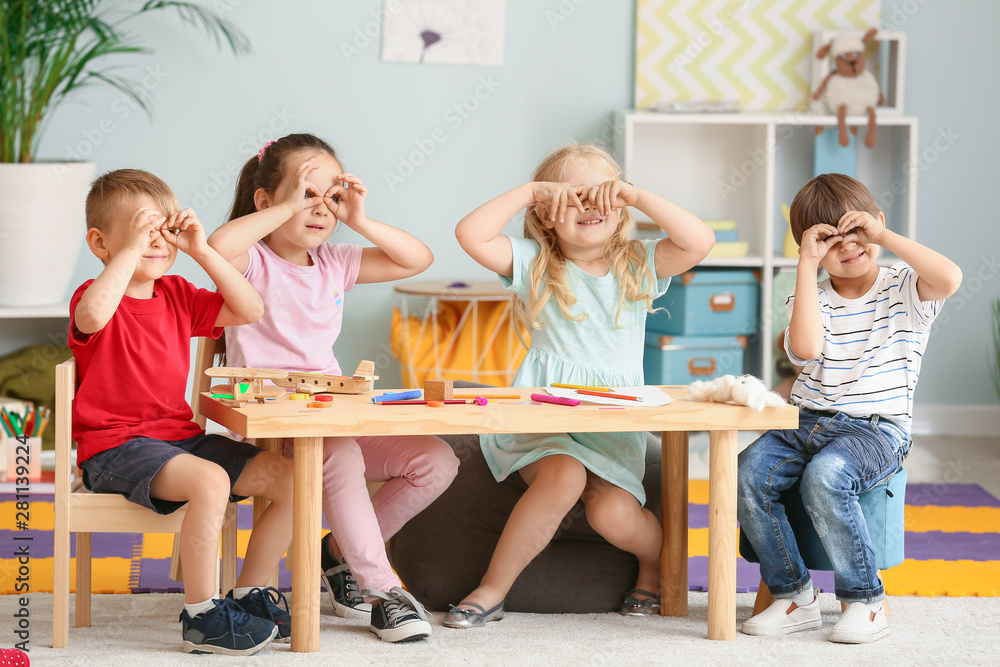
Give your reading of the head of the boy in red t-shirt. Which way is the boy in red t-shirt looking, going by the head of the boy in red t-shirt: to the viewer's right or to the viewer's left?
to the viewer's right

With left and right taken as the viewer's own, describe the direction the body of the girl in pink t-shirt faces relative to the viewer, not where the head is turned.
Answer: facing the viewer and to the right of the viewer

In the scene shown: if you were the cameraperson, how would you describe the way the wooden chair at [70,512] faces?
facing to the right of the viewer

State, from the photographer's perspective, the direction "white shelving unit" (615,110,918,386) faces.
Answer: facing the viewer

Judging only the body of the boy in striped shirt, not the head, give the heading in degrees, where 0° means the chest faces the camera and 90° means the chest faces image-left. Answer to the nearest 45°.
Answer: approximately 45°

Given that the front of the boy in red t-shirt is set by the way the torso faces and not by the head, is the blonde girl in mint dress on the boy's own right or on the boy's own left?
on the boy's own left

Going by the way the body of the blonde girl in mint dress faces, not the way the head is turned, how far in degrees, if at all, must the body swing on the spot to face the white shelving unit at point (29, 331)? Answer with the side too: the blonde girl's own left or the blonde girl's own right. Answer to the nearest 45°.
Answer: approximately 135° to the blonde girl's own right

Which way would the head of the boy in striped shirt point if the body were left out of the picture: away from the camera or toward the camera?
toward the camera

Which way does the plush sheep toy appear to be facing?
toward the camera

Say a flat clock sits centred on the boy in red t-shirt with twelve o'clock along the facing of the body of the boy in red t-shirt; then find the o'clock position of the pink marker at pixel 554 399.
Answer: The pink marker is roughly at 11 o'clock from the boy in red t-shirt.

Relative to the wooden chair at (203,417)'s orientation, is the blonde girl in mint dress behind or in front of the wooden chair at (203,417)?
in front

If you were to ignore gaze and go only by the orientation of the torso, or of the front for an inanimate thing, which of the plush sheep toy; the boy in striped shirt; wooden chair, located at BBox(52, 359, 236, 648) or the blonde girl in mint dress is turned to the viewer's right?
the wooden chair

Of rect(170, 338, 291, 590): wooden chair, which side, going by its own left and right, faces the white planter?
back

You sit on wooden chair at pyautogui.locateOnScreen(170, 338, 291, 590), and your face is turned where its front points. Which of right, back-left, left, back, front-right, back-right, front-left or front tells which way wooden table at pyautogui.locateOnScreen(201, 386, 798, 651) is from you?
front

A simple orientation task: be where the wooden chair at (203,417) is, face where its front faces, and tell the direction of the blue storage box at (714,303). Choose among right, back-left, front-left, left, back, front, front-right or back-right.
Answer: left
